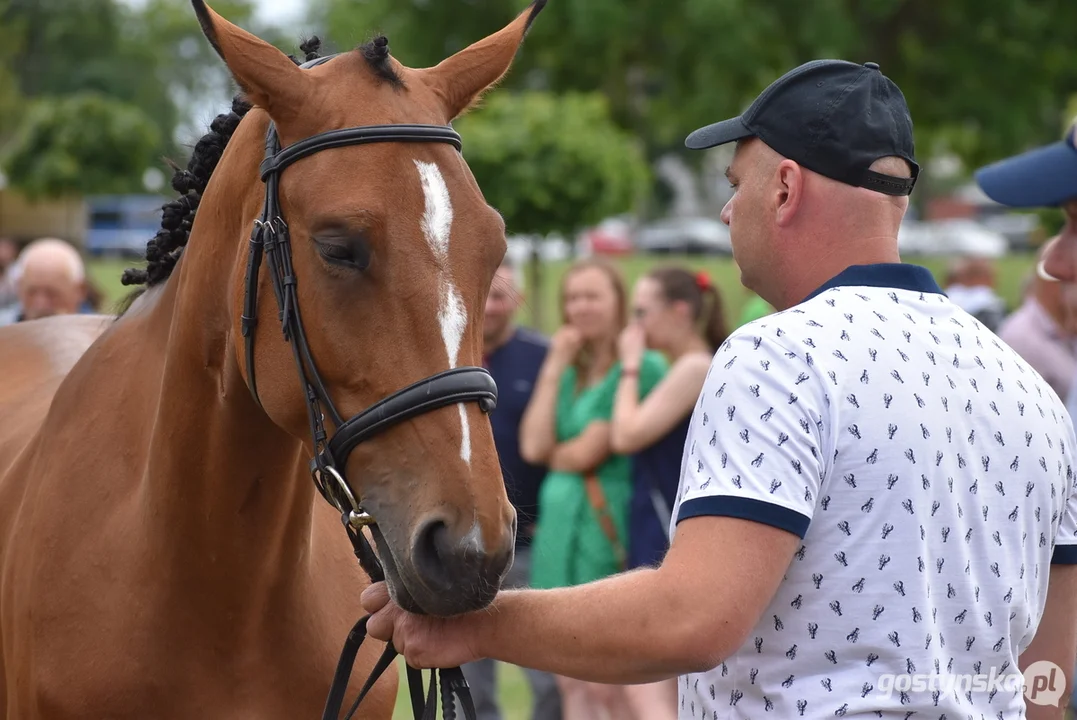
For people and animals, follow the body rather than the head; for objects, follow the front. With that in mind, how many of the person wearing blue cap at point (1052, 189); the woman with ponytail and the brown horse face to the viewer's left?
2

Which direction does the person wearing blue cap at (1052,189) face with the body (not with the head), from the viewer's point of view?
to the viewer's left

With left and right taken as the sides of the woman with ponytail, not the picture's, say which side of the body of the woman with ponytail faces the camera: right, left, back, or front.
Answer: left

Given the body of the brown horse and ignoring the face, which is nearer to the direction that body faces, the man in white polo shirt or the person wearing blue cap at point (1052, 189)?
the man in white polo shirt

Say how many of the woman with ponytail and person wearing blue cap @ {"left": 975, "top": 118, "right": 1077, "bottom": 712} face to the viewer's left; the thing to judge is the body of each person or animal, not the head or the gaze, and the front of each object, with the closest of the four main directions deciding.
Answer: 2

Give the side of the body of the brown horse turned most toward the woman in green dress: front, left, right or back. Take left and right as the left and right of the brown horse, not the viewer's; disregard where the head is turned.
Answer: left

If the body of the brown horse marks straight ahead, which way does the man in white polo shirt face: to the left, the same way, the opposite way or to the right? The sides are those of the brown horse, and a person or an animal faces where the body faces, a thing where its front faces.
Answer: the opposite way

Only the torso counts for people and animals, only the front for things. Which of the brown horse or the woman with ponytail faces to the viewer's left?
the woman with ponytail

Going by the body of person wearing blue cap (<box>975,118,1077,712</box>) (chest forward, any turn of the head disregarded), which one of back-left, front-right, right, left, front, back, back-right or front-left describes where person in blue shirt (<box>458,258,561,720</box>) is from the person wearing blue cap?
front-right

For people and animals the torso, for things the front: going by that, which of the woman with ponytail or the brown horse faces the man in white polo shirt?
the brown horse

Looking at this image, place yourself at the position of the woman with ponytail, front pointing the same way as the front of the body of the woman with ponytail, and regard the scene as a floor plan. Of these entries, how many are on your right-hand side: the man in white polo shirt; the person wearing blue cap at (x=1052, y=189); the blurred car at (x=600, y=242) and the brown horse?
1

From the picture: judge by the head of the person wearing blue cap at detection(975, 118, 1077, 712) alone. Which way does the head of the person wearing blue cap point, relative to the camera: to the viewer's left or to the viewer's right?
to the viewer's left

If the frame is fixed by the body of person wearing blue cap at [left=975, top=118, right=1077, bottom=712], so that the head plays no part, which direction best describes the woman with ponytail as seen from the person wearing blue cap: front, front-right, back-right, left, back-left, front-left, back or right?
front-right

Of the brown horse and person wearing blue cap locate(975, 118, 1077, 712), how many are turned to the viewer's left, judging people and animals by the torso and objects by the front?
1

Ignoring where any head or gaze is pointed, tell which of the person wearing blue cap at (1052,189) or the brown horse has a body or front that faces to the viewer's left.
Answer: the person wearing blue cap

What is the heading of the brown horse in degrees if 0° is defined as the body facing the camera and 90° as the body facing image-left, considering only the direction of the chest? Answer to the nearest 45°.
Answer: approximately 315°

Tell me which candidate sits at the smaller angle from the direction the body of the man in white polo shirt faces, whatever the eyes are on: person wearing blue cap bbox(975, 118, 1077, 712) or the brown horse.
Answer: the brown horse
